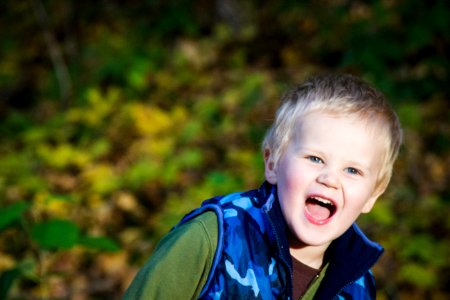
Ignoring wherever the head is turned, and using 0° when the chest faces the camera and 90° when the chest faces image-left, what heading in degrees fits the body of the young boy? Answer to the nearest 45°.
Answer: approximately 315°

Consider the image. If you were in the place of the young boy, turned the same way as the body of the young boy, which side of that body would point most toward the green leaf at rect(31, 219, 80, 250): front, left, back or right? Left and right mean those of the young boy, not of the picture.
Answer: back

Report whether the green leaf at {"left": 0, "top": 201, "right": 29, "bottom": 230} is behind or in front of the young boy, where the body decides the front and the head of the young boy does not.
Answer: behind

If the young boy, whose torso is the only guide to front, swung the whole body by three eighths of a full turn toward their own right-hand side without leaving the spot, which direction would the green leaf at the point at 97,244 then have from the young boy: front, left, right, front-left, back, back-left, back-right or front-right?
front-right
